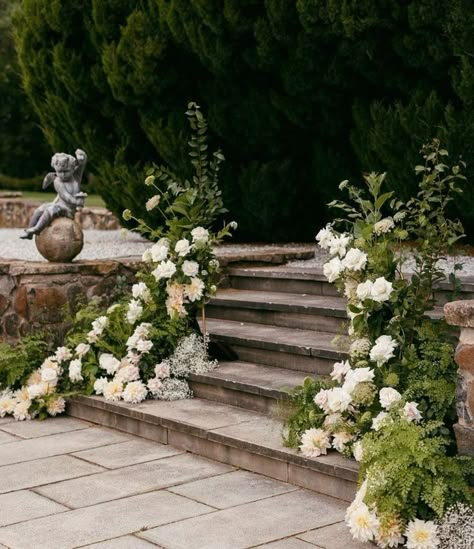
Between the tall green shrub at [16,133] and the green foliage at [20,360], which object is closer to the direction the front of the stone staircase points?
the green foliage

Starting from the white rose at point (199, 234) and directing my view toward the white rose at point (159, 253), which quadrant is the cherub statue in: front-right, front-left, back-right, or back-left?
front-right

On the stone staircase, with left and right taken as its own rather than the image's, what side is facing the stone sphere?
right

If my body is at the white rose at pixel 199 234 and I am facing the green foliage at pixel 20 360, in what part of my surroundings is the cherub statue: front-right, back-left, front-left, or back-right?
front-right

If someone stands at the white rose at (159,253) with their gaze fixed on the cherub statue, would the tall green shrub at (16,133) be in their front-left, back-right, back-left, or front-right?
front-right

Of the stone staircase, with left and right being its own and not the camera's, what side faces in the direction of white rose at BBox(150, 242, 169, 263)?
right

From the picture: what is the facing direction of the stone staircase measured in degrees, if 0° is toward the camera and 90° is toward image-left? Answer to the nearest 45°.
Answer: approximately 45°

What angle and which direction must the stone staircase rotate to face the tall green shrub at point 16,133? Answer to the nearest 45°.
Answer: approximately 135° to its right

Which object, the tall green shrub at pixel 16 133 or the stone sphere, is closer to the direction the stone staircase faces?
the stone sphere
